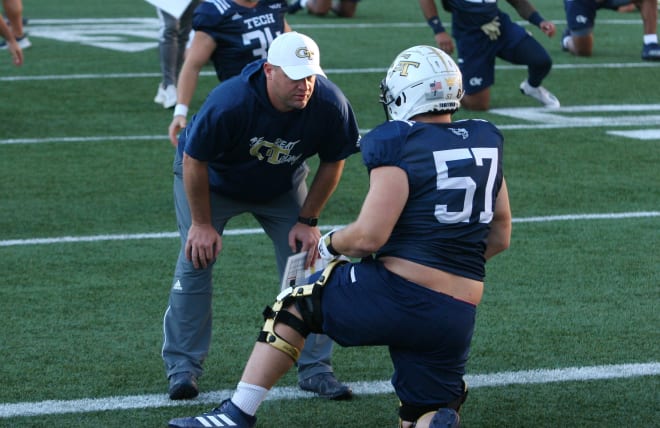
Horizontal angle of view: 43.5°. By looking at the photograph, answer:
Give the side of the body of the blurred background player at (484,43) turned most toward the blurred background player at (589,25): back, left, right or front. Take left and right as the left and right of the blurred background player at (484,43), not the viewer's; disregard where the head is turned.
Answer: left

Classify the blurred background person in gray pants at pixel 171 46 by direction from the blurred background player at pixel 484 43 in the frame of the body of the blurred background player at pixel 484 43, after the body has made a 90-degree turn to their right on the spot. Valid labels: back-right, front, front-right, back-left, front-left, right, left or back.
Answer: front-right

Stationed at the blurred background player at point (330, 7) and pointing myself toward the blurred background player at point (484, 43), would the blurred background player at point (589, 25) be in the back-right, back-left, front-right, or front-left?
front-left

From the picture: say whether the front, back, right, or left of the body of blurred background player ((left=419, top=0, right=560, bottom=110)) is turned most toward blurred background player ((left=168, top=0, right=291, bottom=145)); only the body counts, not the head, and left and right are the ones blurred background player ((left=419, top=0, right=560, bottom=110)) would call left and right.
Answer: right

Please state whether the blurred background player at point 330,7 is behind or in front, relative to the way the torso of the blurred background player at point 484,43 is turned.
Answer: behind

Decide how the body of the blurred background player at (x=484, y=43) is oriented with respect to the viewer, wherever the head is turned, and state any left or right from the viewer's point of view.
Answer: facing the viewer and to the right of the viewer
